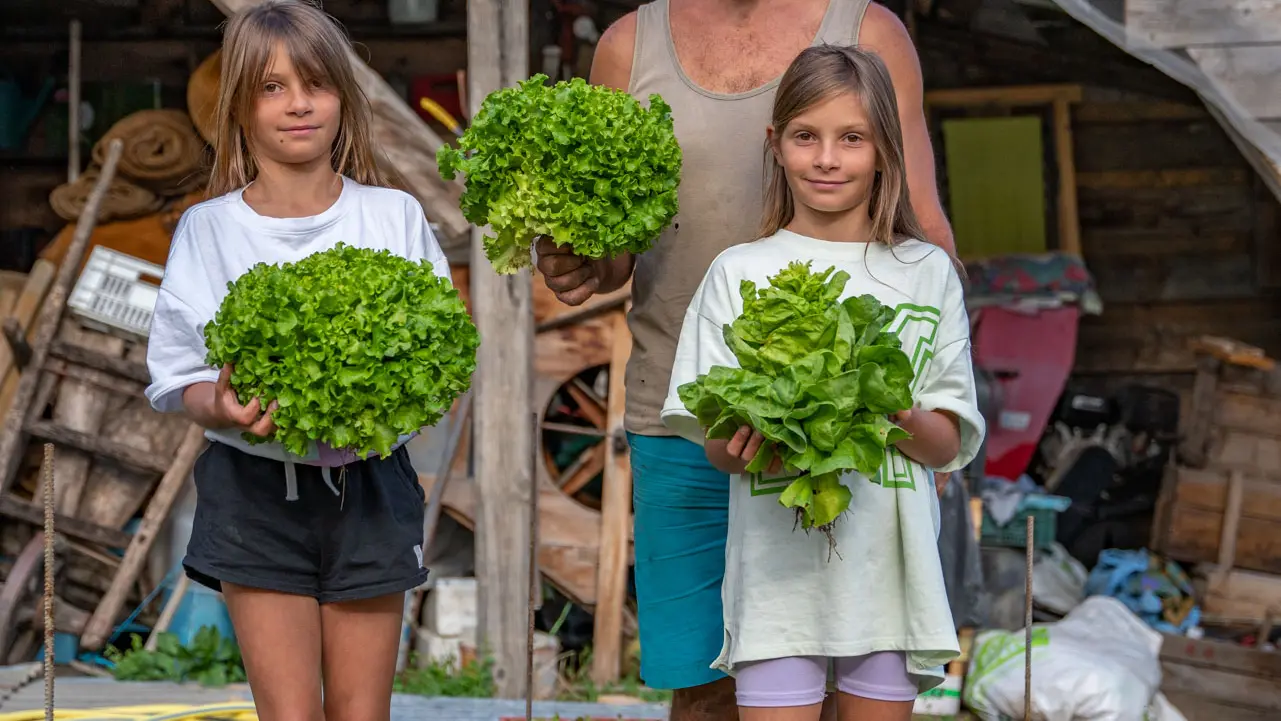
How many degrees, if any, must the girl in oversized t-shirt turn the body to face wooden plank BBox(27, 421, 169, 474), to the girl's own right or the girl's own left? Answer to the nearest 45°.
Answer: approximately 135° to the girl's own right

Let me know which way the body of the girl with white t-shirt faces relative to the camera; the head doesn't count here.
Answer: toward the camera

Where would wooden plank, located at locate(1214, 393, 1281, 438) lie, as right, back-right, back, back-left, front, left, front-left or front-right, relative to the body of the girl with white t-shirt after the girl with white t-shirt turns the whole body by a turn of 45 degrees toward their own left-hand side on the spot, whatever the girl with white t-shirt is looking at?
left

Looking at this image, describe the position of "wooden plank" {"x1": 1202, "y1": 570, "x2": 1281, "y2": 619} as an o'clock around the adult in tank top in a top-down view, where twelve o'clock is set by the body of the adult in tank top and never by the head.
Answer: The wooden plank is roughly at 7 o'clock from the adult in tank top.

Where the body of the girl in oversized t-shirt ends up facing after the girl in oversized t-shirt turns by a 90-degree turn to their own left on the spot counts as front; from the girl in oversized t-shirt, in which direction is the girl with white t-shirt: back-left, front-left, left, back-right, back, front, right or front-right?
back

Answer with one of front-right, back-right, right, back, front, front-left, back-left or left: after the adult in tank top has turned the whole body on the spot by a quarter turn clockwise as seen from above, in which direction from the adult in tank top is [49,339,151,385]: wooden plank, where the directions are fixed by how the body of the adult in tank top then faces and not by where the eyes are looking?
front-right

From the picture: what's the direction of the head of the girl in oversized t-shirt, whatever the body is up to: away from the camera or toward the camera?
toward the camera

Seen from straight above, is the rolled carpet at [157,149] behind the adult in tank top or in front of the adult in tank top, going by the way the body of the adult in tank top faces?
behind

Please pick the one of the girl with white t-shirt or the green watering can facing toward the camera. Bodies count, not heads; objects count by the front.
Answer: the girl with white t-shirt

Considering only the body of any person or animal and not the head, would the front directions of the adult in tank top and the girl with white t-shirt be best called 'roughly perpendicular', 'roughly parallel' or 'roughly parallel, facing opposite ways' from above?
roughly parallel

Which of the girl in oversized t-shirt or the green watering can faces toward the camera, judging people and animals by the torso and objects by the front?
the girl in oversized t-shirt

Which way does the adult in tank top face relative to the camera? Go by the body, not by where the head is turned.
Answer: toward the camera
